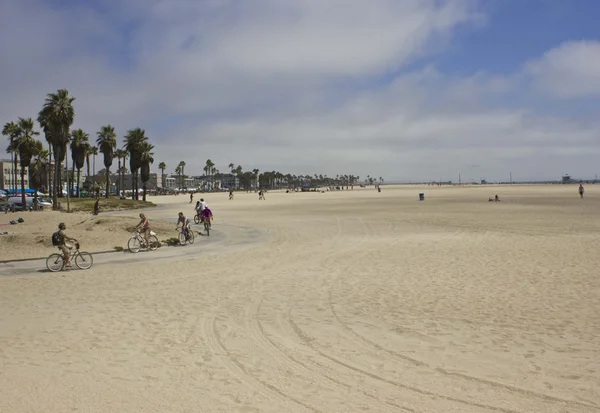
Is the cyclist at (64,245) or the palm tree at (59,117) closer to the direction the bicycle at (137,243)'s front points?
the cyclist

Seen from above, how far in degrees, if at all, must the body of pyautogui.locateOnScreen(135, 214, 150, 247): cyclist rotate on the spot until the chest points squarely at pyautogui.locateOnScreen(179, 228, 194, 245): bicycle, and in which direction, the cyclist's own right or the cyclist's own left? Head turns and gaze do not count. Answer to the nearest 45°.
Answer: approximately 180°

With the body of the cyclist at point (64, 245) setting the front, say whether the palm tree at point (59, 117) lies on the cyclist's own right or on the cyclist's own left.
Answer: on the cyclist's own left

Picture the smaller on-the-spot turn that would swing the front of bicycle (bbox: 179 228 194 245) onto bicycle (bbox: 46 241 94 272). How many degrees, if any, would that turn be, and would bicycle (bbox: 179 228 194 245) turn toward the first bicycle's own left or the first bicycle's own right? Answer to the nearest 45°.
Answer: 0° — it already faces it

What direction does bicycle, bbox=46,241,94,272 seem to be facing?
to the viewer's right

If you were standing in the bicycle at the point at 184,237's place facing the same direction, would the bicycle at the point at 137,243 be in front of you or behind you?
in front

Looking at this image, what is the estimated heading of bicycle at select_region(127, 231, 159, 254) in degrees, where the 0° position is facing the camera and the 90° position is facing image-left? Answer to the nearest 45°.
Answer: approximately 45°

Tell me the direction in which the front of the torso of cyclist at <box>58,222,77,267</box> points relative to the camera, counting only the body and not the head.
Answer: to the viewer's right

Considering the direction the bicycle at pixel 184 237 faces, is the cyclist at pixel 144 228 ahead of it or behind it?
ahead

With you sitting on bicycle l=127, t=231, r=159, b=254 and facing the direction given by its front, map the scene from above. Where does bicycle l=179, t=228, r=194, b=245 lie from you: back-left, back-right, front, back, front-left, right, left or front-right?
back

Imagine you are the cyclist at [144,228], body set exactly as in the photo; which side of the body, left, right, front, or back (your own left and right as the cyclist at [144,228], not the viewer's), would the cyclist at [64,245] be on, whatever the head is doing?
front

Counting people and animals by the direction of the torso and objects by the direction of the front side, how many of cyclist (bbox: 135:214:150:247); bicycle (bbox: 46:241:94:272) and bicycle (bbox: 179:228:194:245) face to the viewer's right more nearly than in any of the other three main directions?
1

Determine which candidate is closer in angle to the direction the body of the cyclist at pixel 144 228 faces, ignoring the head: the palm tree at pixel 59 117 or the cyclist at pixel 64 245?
the cyclist
